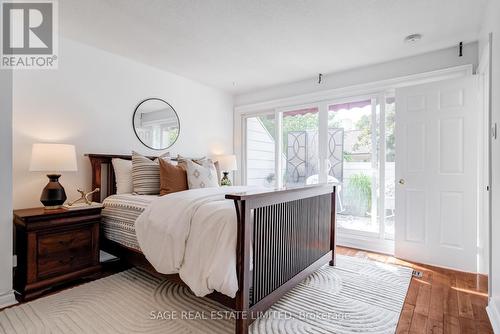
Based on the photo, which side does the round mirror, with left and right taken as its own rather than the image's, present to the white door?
front

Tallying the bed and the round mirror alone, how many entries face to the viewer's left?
0

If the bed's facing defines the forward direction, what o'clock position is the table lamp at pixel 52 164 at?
The table lamp is roughly at 5 o'clock from the bed.

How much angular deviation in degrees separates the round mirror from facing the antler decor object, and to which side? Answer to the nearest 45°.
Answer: approximately 90° to its right

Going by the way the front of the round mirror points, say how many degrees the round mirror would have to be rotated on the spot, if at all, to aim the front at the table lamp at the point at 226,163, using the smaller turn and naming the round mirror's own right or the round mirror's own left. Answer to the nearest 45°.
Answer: approximately 45° to the round mirror's own left

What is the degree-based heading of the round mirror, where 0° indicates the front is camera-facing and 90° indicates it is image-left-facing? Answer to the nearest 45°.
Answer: approximately 315°

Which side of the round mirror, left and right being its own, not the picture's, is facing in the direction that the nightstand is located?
right

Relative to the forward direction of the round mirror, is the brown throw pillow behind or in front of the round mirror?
in front
